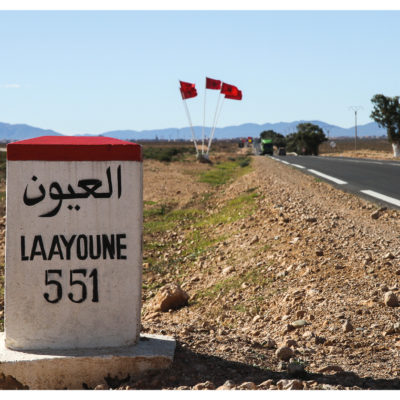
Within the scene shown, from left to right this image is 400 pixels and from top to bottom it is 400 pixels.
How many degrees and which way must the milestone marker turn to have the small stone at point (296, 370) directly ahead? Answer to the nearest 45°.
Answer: approximately 90° to its left

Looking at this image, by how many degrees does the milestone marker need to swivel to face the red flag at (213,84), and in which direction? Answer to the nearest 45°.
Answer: approximately 180°

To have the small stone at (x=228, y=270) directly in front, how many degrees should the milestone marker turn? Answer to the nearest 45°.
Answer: approximately 135° to its left

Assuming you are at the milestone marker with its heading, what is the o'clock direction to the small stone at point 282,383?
The small stone is roughly at 10 o'clock from the milestone marker.

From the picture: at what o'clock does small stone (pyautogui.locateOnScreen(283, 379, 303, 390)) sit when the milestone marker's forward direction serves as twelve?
The small stone is roughly at 10 o'clock from the milestone marker.

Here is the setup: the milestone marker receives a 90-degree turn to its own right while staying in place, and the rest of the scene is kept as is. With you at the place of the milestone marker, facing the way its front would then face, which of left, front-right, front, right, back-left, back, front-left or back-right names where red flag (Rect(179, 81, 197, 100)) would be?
right

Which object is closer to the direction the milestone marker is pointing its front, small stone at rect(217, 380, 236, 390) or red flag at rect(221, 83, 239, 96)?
the small stone

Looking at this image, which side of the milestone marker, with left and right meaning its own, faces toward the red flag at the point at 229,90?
back

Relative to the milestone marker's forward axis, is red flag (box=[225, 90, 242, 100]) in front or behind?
behind

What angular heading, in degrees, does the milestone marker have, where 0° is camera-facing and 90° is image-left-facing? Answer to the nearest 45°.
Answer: approximately 0°
